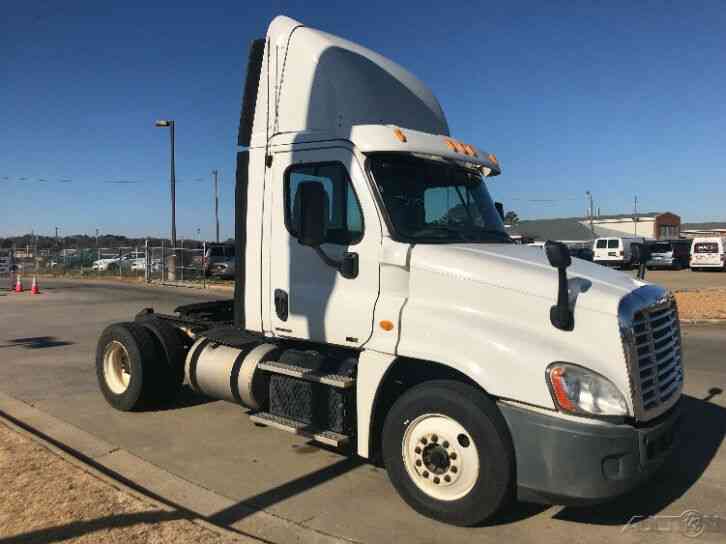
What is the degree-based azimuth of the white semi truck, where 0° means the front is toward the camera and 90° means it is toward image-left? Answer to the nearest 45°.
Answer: approximately 315°

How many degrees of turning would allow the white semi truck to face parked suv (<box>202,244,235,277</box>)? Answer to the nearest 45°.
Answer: approximately 135° to its left

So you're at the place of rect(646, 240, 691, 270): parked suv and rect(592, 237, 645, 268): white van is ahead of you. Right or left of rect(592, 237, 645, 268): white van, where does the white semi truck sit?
left

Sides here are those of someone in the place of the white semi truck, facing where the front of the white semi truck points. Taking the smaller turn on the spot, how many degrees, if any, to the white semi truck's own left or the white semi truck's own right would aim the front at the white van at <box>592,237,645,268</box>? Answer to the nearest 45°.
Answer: approximately 135° to the white semi truck's own left

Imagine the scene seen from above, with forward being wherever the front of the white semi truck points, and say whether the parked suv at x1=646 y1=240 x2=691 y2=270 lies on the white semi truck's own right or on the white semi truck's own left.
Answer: on the white semi truck's own left

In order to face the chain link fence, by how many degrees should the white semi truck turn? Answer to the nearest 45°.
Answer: approximately 180°
